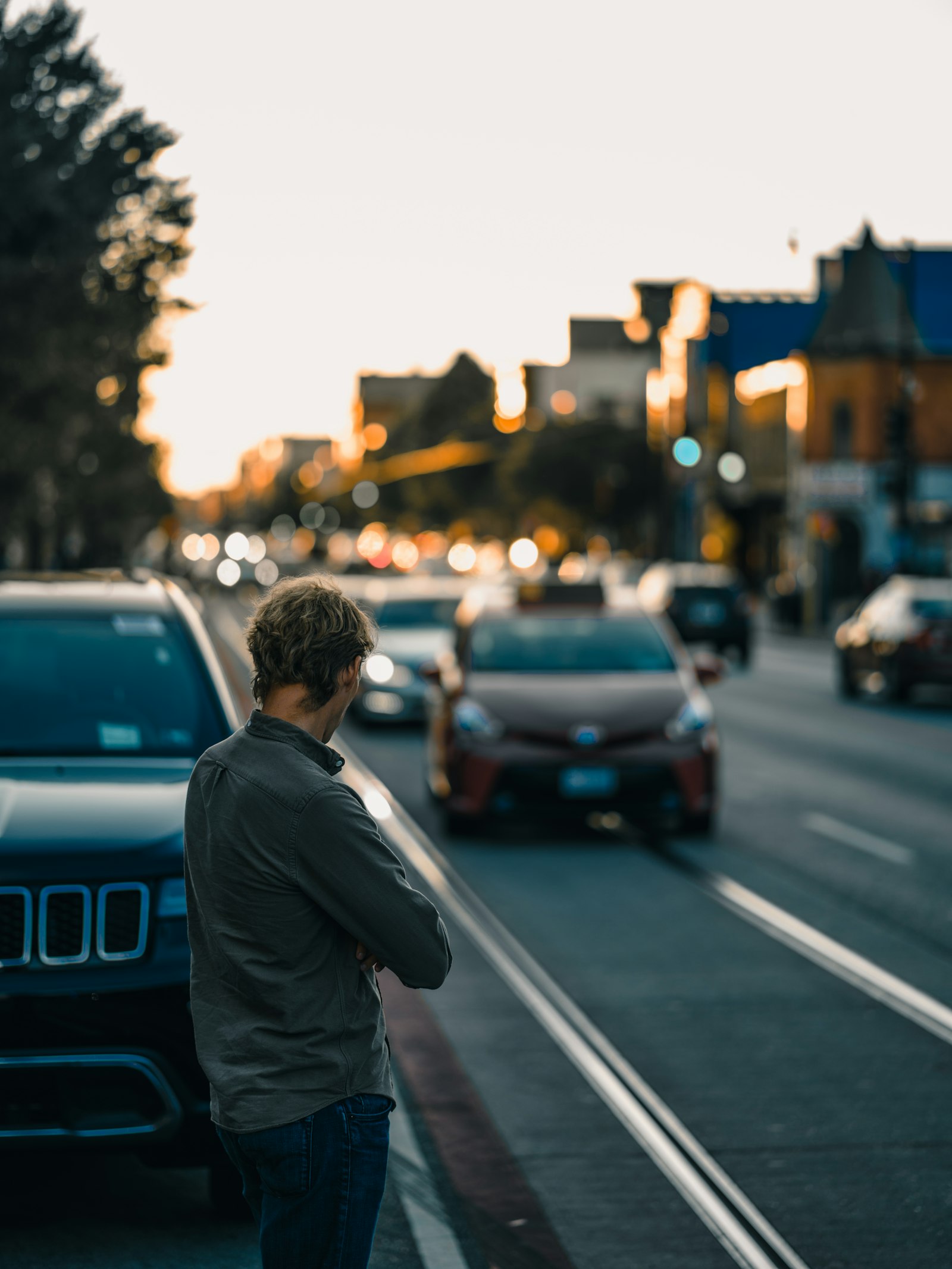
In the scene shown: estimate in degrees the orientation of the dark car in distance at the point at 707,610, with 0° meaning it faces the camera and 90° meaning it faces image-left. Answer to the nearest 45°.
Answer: approximately 180°

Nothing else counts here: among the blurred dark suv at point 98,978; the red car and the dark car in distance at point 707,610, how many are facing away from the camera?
1

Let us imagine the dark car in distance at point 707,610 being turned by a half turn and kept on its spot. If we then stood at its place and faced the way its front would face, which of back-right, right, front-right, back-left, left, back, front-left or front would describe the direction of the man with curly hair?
front

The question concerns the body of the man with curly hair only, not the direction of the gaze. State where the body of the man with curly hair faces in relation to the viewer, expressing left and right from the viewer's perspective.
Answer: facing away from the viewer and to the right of the viewer

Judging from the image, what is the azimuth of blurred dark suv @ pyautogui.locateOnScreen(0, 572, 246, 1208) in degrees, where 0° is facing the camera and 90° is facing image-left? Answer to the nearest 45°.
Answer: approximately 0°

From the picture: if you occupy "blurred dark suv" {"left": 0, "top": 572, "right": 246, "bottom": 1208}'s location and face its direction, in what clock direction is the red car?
The red car is roughly at 7 o'clock from the blurred dark suv.

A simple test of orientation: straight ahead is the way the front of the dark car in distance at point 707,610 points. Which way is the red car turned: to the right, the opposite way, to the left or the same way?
the opposite way

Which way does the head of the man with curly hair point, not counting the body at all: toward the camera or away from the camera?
away from the camera

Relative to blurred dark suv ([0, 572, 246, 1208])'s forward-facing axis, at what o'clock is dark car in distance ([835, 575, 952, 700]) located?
The dark car in distance is roughly at 7 o'clock from the blurred dark suv.

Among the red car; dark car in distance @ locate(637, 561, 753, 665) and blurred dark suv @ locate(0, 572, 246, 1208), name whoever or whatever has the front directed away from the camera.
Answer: the dark car in distance

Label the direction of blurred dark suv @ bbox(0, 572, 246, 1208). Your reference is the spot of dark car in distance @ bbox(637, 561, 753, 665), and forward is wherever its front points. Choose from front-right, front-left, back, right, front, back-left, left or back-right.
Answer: back

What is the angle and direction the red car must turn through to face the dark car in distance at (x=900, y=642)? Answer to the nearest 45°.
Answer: approximately 180°

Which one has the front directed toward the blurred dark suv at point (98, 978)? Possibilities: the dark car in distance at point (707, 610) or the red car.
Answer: the red car

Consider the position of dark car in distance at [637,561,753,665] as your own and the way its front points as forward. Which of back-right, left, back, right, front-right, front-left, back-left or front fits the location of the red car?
back
